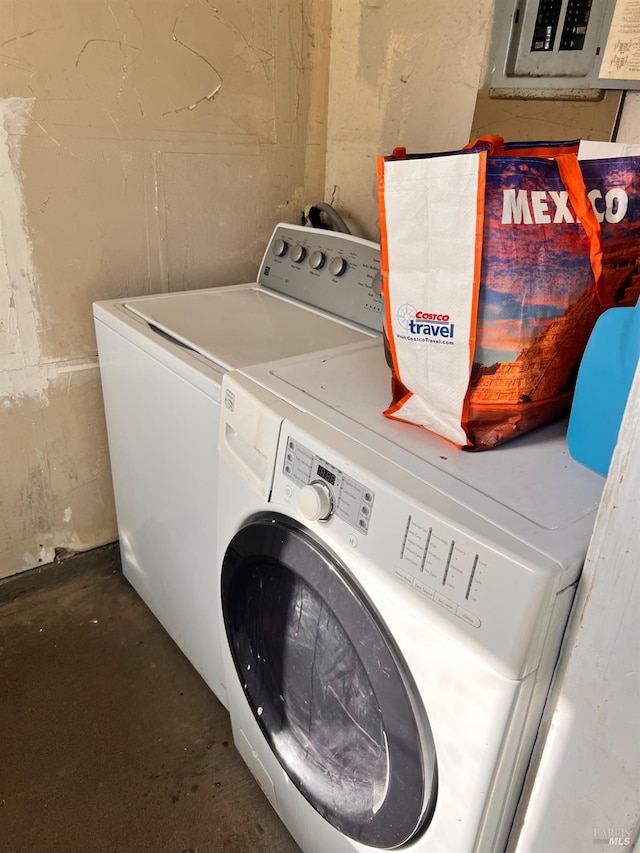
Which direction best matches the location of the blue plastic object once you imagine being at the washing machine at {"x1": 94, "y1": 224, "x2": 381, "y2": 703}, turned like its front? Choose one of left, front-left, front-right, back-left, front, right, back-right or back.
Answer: left

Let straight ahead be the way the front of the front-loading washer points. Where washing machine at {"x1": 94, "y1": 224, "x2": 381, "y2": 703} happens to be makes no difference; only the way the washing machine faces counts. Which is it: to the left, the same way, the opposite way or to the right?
the same way

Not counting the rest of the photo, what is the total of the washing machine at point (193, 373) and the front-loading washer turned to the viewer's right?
0

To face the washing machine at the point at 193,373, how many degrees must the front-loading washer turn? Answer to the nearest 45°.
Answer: approximately 90° to its right

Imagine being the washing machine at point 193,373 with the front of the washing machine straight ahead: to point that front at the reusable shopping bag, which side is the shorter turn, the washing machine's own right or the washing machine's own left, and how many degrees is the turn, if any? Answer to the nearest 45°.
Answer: approximately 90° to the washing machine's own left

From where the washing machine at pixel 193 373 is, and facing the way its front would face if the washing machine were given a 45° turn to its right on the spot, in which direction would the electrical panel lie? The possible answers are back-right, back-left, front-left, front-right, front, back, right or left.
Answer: back

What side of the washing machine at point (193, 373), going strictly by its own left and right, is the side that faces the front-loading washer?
left
